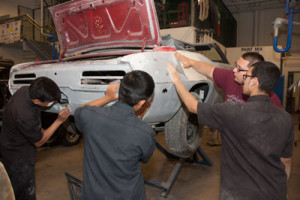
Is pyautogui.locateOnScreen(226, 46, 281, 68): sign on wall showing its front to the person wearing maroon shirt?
yes

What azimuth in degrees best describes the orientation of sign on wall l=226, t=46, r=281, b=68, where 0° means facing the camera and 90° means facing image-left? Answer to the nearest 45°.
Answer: approximately 0°

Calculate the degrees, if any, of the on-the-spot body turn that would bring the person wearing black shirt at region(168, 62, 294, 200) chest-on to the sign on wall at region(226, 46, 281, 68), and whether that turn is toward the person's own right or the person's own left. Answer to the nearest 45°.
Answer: approximately 45° to the person's own right

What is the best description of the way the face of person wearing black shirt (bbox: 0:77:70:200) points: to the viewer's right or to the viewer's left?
to the viewer's right

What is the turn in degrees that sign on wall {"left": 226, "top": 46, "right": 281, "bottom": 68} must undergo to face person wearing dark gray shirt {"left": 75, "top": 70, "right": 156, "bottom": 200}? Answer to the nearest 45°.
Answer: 0° — it already faces them

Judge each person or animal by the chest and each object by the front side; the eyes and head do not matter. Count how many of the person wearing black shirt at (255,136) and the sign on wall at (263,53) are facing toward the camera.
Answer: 1

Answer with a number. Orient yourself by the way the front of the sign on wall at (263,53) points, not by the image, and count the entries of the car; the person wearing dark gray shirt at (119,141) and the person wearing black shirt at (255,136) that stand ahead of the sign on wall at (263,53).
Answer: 3

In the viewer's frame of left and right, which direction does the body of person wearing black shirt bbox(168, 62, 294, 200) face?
facing away from the viewer and to the left of the viewer

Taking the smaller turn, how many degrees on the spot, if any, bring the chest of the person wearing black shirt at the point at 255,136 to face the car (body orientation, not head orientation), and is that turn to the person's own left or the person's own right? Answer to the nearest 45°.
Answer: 0° — they already face it

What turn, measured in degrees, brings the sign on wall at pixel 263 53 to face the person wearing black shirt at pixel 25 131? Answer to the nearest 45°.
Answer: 0° — it already faces them
